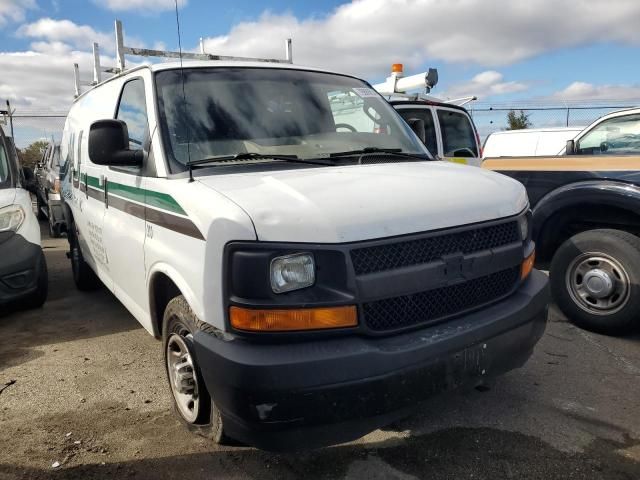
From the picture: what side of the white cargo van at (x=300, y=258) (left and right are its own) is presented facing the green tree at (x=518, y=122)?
left

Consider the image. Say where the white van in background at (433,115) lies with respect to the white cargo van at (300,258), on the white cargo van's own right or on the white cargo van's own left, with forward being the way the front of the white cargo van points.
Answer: on the white cargo van's own left

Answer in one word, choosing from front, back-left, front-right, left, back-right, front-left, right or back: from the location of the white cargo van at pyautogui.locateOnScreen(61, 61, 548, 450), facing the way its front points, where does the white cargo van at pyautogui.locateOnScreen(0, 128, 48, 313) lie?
back

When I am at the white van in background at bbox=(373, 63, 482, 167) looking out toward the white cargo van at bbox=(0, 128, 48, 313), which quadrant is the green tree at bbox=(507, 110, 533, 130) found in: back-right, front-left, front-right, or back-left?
back-right

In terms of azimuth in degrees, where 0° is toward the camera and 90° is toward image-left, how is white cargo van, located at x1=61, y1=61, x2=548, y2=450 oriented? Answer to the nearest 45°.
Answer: approximately 315°
